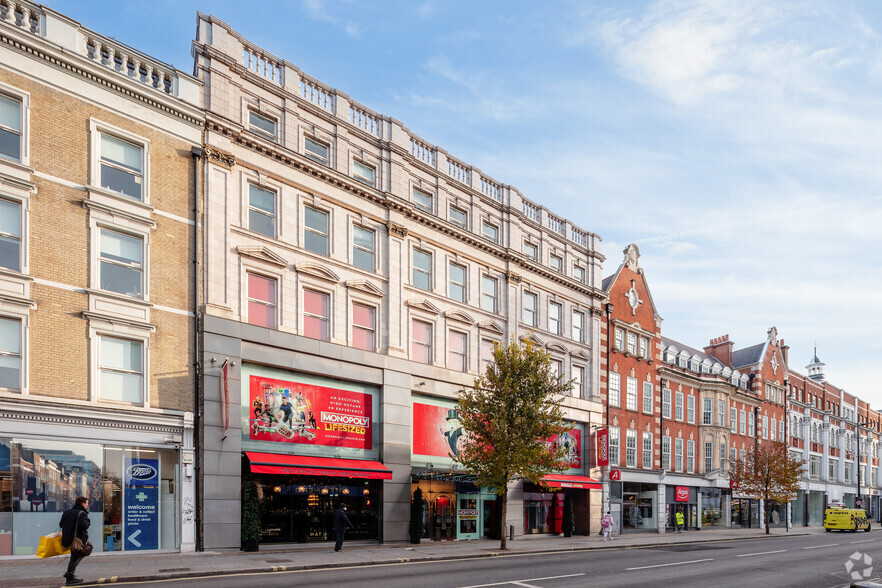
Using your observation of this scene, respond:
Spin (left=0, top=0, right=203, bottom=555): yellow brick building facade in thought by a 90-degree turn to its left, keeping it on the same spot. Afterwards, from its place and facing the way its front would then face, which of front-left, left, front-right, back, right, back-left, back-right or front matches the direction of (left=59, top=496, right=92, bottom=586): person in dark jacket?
back-right

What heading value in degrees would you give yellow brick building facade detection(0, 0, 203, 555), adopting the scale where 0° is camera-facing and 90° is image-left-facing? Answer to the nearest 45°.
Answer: approximately 315°

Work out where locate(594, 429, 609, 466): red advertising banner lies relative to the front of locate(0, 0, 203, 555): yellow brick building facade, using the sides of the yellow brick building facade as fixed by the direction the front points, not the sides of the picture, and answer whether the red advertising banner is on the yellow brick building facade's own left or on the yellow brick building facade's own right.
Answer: on the yellow brick building facade's own left

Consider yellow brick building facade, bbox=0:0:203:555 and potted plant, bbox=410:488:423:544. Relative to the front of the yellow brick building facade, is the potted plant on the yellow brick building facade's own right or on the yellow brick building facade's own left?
on the yellow brick building facade's own left

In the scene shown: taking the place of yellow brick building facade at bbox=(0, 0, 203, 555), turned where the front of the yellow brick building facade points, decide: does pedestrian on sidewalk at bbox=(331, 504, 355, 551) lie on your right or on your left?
on your left
